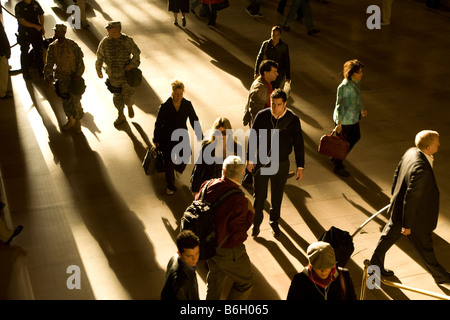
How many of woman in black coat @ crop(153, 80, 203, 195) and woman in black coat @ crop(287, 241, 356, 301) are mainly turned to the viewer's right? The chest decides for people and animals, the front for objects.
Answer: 0

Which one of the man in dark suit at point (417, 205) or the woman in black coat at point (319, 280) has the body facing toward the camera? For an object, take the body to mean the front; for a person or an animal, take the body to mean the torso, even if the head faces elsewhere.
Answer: the woman in black coat

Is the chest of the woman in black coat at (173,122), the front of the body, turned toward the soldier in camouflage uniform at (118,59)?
no

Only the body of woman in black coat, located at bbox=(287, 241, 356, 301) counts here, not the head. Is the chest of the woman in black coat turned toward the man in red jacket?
no

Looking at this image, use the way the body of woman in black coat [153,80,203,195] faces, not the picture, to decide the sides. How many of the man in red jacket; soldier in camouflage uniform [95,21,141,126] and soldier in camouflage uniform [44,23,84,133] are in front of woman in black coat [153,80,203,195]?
1

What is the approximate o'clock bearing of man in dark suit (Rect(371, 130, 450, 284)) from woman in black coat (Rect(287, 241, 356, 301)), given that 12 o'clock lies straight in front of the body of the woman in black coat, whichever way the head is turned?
The man in dark suit is roughly at 7 o'clock from the woman in black coat.

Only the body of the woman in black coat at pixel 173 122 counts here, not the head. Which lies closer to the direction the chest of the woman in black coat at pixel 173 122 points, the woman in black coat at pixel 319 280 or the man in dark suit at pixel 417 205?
the woman in black coat

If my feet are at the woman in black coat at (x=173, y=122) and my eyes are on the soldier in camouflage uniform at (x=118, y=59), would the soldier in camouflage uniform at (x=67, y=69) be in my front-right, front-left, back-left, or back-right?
front-left

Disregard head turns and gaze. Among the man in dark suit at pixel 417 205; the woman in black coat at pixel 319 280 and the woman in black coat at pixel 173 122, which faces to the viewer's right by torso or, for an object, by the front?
the man in dark suit

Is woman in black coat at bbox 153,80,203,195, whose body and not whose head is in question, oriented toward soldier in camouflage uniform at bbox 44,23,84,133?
no

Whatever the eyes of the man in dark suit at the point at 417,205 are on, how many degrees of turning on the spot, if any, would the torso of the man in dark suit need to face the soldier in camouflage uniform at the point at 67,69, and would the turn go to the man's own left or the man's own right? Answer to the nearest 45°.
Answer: approximately 180°

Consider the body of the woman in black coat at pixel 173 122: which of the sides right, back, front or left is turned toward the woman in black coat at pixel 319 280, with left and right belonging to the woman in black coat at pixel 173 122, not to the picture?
front

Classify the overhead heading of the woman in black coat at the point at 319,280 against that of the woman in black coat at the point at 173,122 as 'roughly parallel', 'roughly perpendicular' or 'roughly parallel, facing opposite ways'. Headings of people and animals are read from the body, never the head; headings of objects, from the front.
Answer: roughly parallel

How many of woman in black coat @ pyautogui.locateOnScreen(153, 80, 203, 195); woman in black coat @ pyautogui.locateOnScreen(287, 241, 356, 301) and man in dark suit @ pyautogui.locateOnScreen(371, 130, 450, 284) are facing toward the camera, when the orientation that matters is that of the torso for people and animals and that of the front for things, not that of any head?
2

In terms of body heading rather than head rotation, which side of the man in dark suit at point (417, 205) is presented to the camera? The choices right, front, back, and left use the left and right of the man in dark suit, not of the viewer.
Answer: right

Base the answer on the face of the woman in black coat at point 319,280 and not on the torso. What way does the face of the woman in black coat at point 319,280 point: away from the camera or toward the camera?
toward the camera

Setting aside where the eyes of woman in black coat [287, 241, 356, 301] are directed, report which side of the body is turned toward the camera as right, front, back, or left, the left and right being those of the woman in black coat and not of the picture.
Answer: front
